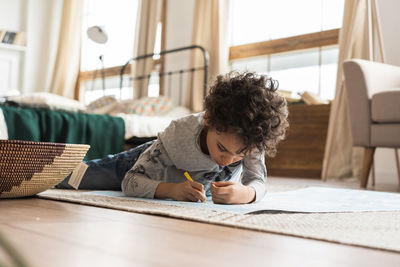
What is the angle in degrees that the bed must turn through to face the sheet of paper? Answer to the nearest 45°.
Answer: approximately 90° to its left

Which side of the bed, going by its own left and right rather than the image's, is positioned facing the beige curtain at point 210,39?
back

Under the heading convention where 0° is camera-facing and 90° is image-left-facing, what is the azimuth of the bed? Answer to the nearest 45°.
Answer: approximately 45°

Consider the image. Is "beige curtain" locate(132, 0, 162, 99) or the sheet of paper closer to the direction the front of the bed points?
the sheet of paper

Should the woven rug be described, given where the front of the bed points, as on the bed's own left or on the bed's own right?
on the bed's own left

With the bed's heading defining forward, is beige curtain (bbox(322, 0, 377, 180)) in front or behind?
behind
